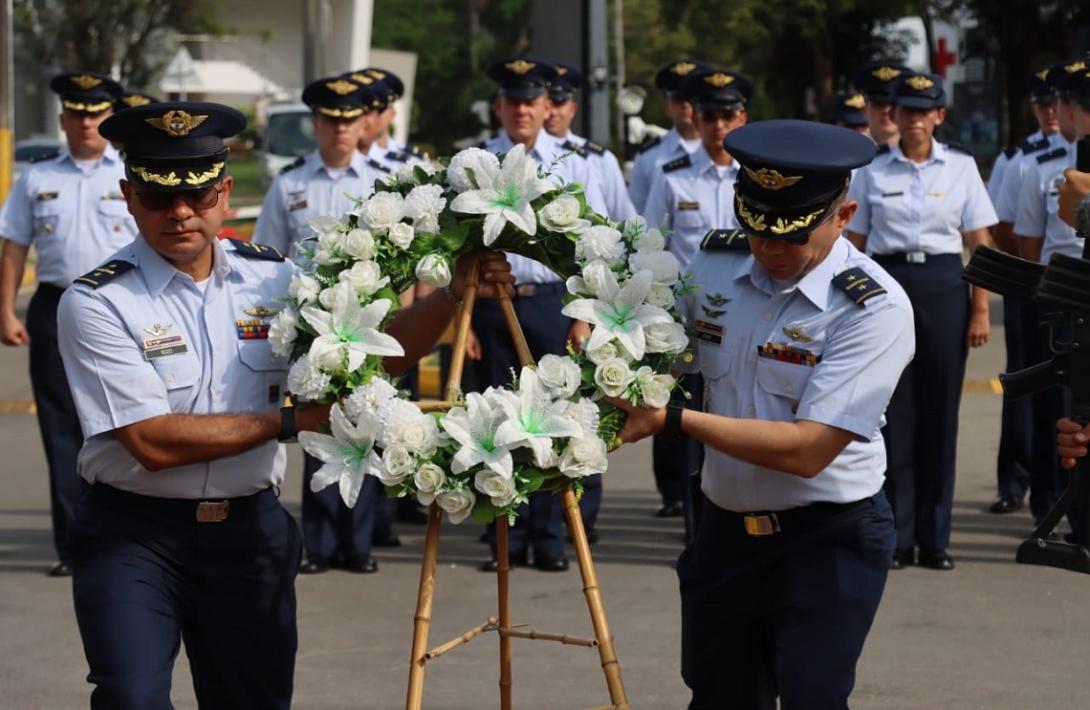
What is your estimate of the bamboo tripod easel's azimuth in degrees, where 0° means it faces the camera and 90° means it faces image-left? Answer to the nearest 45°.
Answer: approximately 0°

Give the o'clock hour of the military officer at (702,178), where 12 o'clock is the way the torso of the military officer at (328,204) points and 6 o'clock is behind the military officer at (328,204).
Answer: the military officer at (702,178) is roughly at 9 o'clock from the military officer at (328,204).

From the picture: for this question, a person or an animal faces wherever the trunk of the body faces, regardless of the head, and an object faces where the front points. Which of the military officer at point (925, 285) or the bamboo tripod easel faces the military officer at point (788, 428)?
the military officer at point (925, 285)

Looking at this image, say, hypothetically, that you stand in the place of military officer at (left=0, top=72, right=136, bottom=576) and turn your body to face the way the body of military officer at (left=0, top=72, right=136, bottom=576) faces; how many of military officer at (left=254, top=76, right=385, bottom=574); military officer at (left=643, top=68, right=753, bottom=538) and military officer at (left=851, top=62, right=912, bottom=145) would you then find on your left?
3

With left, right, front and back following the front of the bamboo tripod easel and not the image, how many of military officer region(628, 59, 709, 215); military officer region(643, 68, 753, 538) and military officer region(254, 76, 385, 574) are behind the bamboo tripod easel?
3

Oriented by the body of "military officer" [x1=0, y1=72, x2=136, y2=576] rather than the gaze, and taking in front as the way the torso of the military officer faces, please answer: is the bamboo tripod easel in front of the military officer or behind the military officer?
in front

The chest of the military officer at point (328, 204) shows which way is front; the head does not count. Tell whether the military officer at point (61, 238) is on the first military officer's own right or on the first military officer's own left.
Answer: on the first military officer's own right
